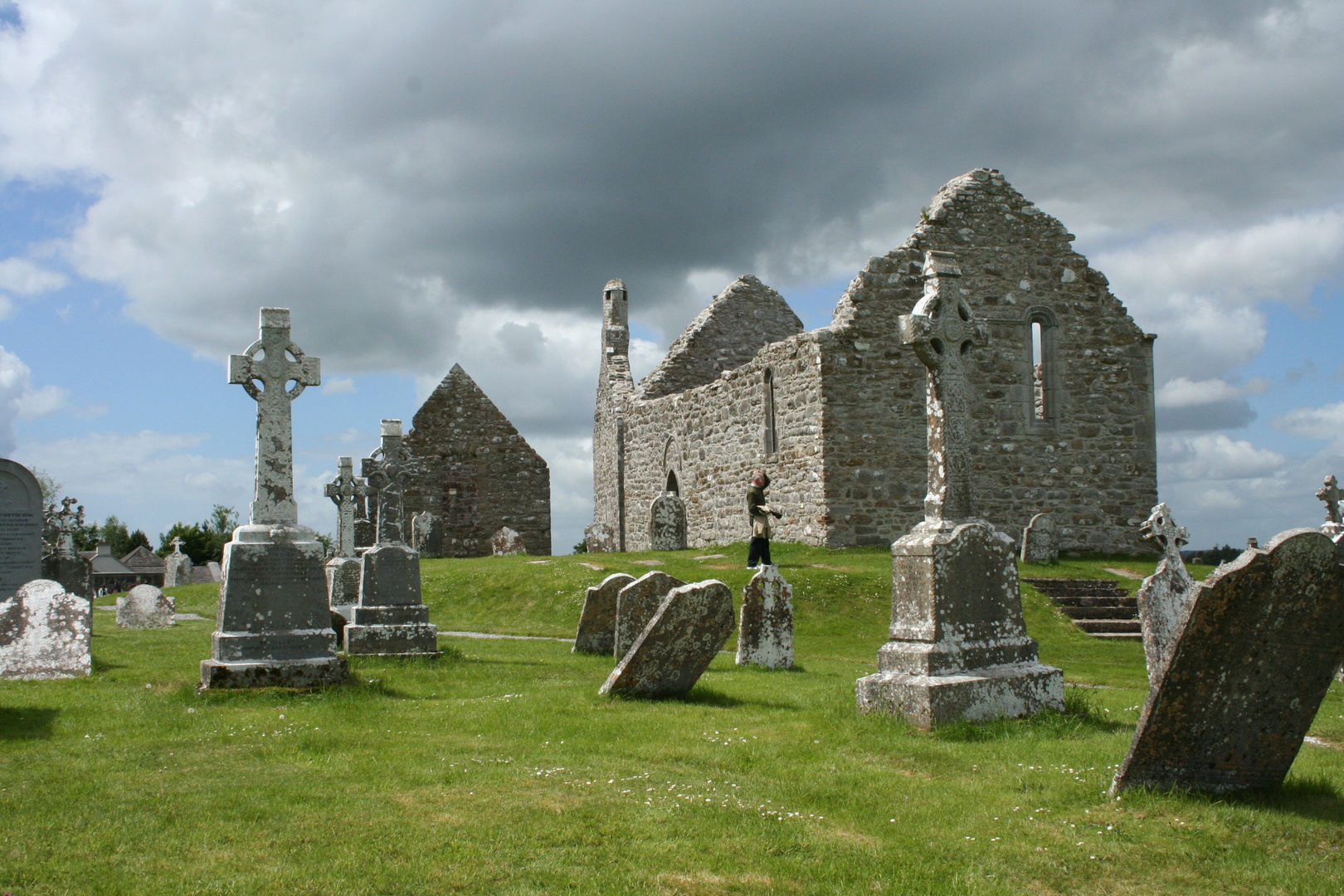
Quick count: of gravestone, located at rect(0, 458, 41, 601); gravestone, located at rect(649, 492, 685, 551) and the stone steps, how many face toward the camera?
3

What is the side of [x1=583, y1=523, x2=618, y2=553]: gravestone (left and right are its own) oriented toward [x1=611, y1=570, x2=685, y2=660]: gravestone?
front

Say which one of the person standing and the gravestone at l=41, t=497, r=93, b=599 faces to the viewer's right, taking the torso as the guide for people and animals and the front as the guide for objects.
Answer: the person standing

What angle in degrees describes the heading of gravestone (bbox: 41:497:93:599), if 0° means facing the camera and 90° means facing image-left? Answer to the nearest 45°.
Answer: approximately 0°

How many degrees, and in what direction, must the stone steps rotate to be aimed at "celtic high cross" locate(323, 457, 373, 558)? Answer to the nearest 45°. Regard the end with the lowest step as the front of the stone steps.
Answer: approximately 90° to its right

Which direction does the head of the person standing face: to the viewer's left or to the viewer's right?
to the viewer's right

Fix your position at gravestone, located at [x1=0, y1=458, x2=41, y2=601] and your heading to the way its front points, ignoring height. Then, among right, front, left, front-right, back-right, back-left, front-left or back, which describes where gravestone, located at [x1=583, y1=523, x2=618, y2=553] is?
back-left

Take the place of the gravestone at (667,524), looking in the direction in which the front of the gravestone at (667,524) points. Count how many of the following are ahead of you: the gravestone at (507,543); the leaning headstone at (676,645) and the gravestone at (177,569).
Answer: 1

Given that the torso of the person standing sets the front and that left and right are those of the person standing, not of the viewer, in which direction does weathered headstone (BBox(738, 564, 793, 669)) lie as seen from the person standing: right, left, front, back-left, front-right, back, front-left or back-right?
right

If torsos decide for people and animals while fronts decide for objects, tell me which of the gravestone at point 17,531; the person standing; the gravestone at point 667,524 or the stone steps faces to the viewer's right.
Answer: the person standing

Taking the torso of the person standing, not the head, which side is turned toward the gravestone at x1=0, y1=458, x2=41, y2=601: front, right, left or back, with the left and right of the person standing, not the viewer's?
back
